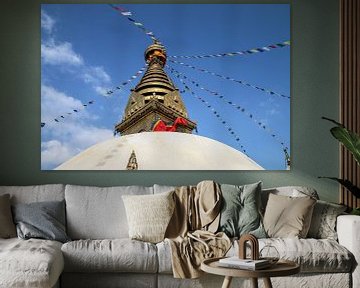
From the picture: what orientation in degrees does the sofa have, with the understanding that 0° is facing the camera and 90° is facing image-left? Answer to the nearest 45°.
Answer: approximately 0°

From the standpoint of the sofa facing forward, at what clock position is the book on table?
The book on table is roughly at 11 o'clock from the sofa.

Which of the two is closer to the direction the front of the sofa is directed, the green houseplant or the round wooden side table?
the round wooden side table

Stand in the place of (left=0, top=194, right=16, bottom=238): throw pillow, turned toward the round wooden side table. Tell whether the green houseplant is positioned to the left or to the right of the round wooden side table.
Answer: left

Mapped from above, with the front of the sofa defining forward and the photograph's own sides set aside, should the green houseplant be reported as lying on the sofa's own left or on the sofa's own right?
on the sofa's own left
